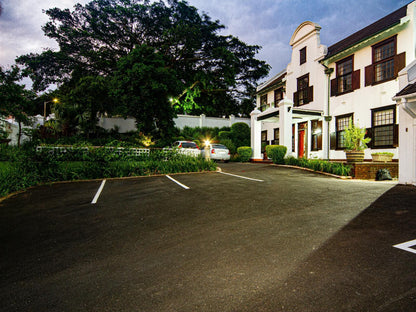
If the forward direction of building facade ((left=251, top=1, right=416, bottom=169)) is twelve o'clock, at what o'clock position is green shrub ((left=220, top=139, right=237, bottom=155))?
The green shrub is roughly at 2 o'clock from the building facade.

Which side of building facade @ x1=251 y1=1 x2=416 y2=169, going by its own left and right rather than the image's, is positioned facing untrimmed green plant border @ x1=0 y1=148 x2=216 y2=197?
front

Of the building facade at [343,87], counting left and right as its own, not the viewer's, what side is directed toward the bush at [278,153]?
front

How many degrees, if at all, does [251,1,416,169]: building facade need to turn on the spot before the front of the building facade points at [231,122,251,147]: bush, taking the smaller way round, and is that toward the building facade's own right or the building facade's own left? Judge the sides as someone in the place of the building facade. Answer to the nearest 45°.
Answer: approximately 90° to the building facade's own right

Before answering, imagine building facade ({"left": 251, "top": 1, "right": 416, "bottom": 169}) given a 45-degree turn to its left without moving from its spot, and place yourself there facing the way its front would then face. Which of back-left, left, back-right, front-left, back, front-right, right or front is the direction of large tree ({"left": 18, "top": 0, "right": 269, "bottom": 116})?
right

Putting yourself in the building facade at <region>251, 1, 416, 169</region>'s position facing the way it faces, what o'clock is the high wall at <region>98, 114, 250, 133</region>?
The high wall is roughly at 2 o'clock from the building facade.

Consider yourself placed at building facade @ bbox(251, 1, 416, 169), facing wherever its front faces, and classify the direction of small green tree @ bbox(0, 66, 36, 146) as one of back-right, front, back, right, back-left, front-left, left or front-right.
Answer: front

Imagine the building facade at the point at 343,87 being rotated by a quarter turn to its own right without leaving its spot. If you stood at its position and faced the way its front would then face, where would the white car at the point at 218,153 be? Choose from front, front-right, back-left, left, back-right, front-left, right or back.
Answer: front-left

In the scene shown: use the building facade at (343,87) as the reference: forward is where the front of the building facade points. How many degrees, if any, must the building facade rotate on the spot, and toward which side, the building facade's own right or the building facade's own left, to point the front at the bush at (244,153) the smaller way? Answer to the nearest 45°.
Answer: approximately 45° to the building facade's own right

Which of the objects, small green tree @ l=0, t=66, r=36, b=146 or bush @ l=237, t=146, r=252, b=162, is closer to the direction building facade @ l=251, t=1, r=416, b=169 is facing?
the small green tree

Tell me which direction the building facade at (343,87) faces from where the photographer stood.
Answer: facing the viewer and to the left of the viewer
